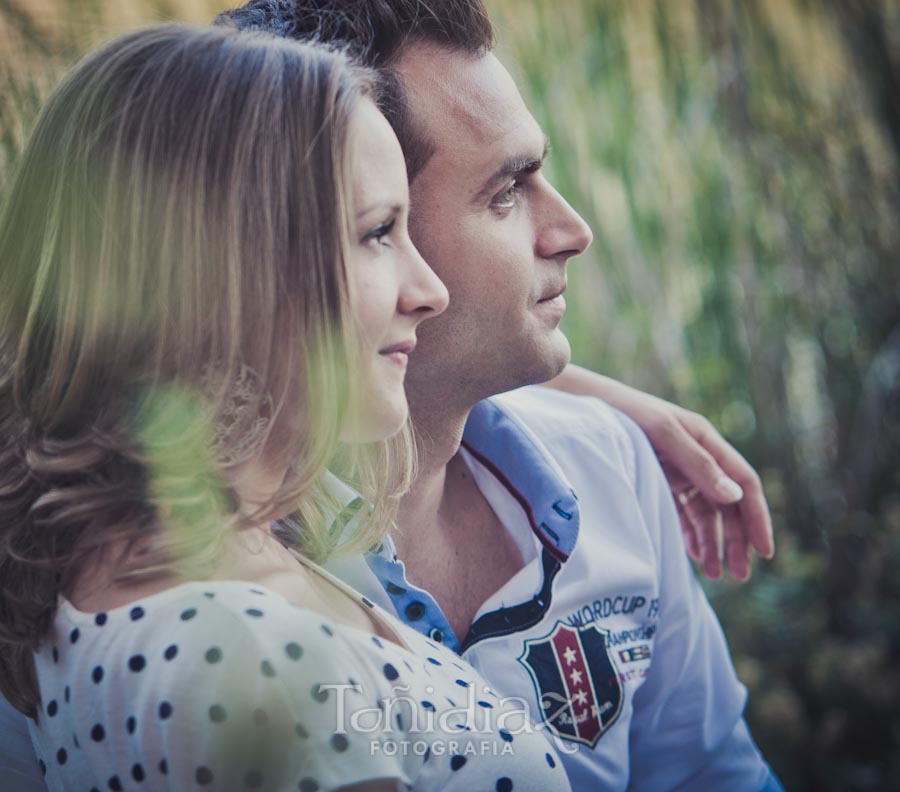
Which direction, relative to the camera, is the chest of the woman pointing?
to the viewer's right

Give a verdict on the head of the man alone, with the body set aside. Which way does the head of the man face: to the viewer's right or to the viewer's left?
to the viewer's right

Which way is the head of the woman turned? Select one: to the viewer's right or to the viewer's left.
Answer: to the viewer's right
